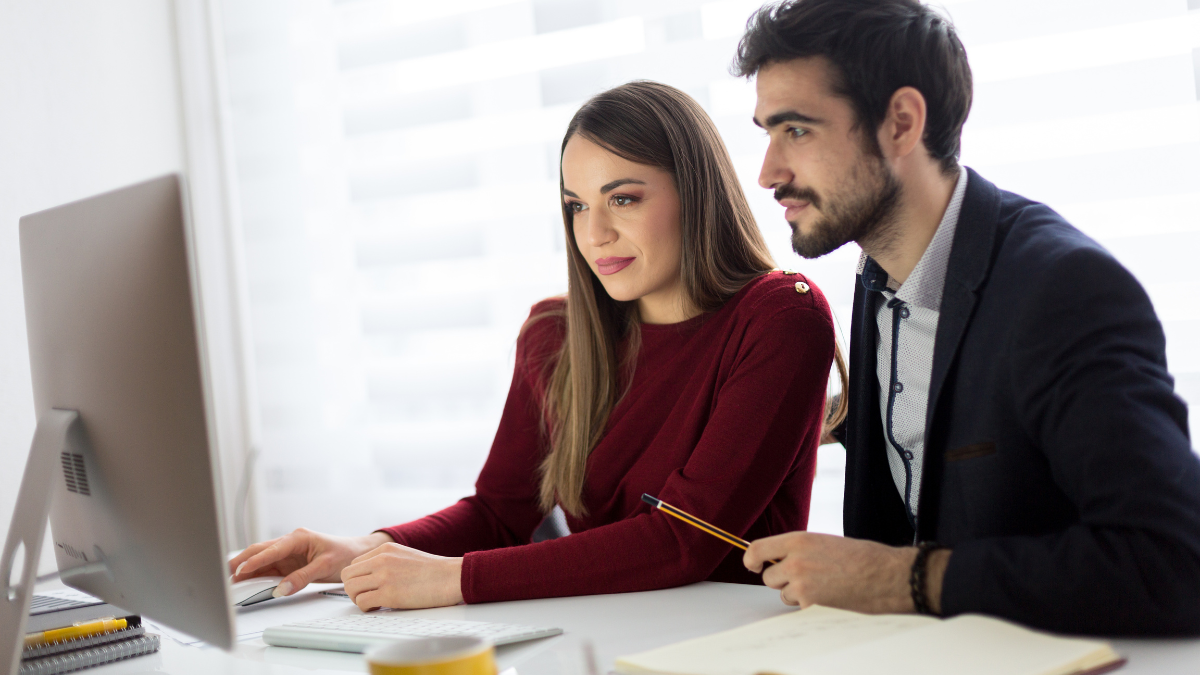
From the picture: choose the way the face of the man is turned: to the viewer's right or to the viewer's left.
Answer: to the viewer's left

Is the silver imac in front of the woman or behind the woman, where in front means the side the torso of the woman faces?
in front

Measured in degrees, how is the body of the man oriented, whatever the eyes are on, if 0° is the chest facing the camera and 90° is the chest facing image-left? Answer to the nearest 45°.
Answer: approximately 45°

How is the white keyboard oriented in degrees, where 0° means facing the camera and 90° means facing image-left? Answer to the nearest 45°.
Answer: approximately 225°

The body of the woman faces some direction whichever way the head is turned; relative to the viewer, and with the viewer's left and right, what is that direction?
facing the viewer and to the left of the viewer

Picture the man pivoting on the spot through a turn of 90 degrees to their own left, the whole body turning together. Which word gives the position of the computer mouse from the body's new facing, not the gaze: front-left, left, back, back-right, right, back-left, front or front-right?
back-right

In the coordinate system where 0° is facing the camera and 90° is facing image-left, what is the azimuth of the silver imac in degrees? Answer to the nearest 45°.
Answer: approximately 225°

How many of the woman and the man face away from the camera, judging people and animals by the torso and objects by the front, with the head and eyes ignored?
0

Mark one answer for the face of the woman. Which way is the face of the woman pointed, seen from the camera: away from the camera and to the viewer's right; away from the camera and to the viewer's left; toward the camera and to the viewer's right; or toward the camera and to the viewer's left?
toward the camera and to the viewer's left

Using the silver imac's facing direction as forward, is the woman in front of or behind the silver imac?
in front
